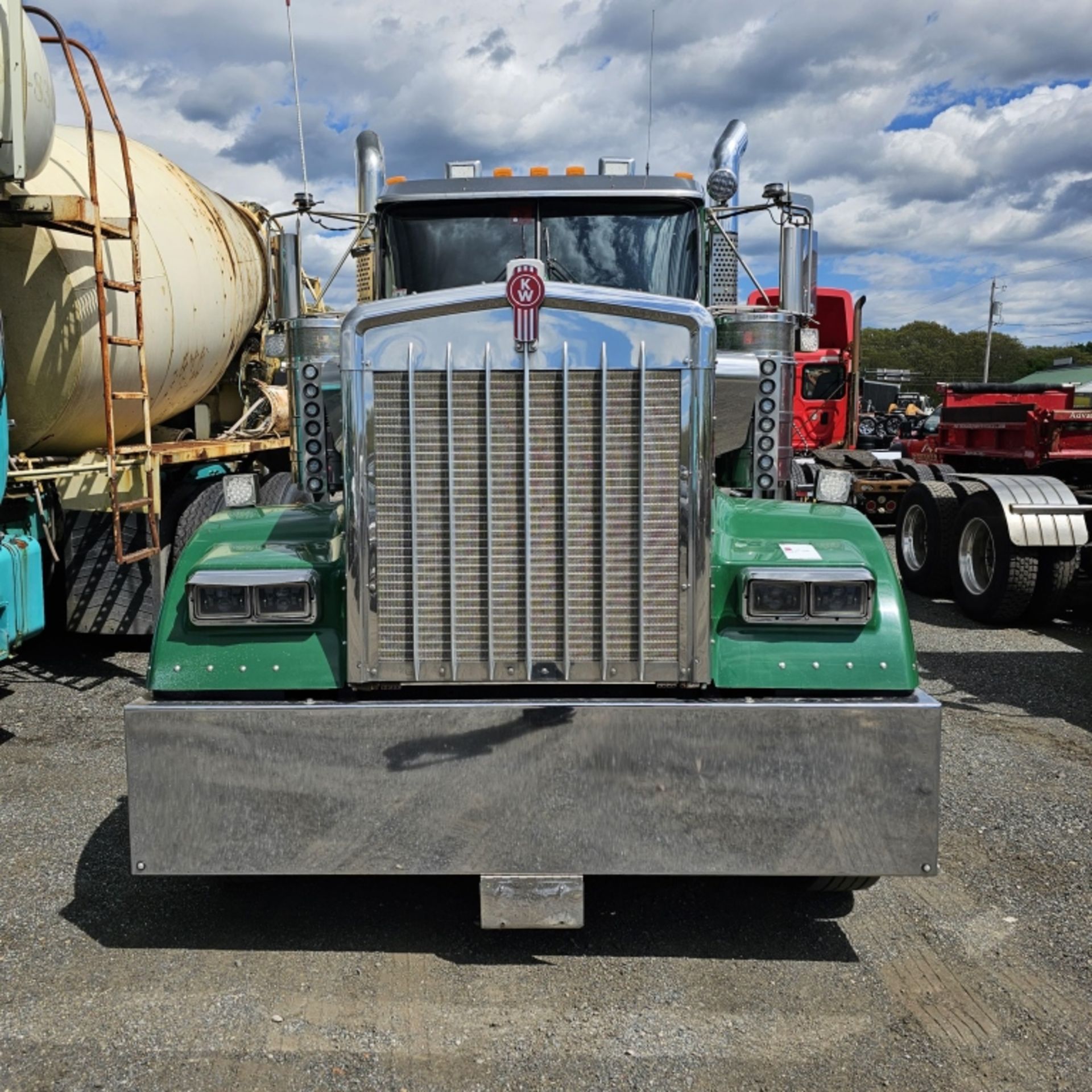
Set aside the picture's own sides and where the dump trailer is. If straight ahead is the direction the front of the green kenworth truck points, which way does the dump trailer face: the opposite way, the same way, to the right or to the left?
the opposite way

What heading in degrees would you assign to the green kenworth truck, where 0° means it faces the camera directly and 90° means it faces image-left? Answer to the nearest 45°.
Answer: approximately 0°

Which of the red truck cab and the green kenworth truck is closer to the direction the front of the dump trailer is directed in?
the red truck cab

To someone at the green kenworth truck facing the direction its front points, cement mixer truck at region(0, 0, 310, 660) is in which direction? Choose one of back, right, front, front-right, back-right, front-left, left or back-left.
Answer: back-right

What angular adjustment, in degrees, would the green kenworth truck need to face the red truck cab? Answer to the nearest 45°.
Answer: approximately 180°

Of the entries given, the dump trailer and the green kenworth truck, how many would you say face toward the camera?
1
